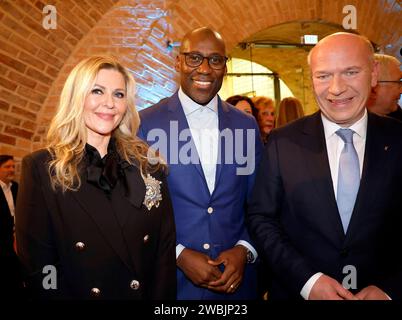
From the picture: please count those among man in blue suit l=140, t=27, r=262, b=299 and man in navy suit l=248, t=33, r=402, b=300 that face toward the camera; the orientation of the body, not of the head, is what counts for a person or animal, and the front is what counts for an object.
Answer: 2

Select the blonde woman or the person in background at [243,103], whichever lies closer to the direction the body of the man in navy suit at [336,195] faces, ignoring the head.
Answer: the blonde woman

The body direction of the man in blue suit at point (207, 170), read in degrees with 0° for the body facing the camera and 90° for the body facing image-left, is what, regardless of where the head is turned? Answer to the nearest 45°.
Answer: approximately 0°

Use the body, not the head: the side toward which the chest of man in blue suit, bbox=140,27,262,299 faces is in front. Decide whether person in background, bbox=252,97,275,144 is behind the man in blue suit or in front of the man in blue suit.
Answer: behind

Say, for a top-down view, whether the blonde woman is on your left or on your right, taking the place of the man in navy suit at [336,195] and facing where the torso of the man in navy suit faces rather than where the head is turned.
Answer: on your right

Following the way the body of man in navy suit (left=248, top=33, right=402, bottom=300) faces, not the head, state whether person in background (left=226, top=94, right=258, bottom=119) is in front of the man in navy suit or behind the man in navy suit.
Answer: behind
